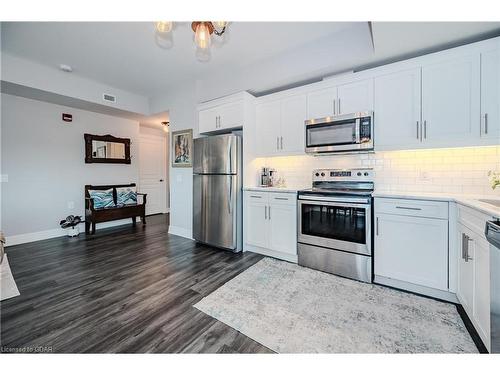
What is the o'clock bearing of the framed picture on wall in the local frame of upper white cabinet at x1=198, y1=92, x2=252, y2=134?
The framed picture on wall is roughly at 3 o'clock from the upper white cabinet.

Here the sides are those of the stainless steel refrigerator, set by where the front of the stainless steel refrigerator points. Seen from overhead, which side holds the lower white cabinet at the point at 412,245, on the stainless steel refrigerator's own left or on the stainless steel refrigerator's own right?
on the stainless steel refrigerator's own left

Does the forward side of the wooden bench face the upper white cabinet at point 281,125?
yes

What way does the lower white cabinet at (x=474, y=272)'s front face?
to the viewer's left

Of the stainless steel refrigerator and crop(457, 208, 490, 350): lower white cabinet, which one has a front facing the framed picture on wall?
the lower white cabinet

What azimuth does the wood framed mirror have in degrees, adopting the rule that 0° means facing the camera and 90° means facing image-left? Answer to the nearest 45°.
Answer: approximately 315°
